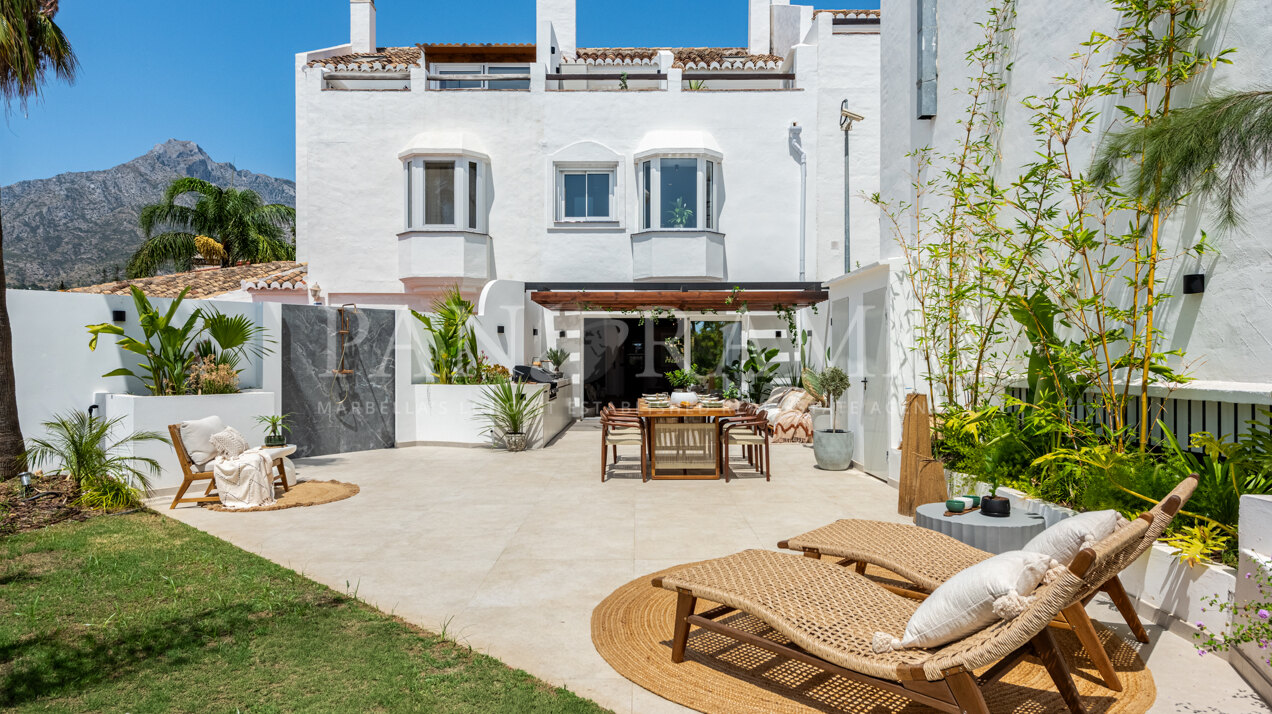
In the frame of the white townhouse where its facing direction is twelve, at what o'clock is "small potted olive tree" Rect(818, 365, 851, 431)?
The small potted olive tree is roughly at 11 o'clock from the white townhouse.

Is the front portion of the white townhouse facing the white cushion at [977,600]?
yes

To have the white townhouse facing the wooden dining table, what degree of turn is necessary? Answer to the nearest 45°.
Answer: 0° — it already faces it

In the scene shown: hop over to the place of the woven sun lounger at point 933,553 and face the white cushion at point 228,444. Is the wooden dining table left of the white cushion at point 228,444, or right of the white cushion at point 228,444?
right

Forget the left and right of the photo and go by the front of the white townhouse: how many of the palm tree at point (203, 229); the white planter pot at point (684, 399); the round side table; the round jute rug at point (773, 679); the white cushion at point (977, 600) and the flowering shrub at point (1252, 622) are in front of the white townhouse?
5

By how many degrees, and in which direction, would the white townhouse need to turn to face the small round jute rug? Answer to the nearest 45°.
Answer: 0° — it already faces it

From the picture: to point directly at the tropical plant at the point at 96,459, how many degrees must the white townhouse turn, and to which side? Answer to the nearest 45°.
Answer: approximately 45° to its right

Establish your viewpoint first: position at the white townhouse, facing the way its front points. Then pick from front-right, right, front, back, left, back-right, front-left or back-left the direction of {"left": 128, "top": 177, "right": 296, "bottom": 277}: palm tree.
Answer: back-right

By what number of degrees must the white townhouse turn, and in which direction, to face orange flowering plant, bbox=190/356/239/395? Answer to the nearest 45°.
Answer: approximately 45° to its right

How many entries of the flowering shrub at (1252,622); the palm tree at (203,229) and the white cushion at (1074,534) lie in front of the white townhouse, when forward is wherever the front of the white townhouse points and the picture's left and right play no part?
2

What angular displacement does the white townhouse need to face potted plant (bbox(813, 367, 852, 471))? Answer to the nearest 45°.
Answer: approximately 45° to its left

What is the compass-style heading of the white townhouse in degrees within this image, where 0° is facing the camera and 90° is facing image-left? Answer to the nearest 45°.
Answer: approximately 0°

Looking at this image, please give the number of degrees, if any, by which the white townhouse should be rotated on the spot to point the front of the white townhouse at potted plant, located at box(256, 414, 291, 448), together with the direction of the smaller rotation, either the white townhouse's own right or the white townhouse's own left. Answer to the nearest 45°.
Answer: approximately 45° to the white townhouse's own right
